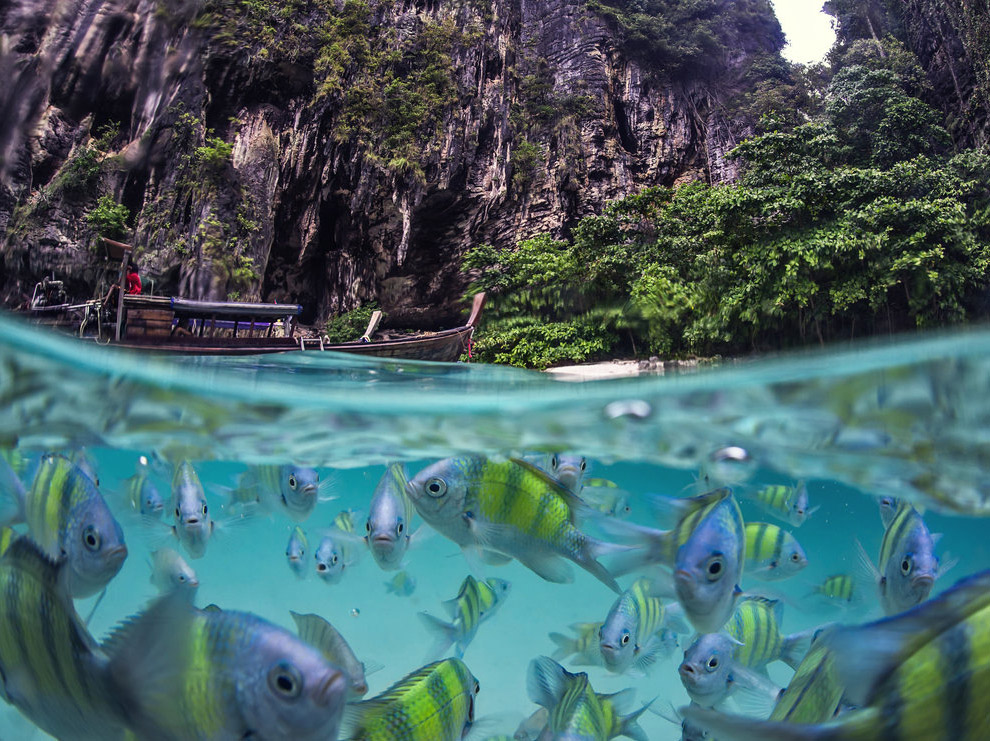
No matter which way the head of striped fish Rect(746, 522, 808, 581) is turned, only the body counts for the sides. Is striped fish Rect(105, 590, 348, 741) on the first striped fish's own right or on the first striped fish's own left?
on the first striped fish's own right

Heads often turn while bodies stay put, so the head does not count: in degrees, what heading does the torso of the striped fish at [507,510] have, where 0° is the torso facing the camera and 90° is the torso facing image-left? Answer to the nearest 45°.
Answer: approximately 90°

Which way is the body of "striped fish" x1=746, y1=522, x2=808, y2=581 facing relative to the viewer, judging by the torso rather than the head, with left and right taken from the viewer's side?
facing to the right of the viewer

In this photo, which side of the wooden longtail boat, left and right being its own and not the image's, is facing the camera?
right

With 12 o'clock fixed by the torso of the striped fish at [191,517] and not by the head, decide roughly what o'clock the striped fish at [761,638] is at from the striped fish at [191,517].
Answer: the striped fish at [761,638] is roughly at 10 o'clock from the striped fish at [191,517].

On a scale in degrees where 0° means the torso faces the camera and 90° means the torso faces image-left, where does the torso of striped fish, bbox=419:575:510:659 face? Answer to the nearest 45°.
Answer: approximately 225°

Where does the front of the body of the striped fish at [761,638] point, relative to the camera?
to the viewer's left
